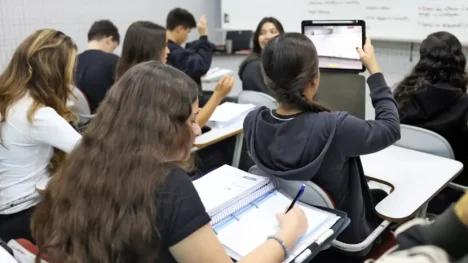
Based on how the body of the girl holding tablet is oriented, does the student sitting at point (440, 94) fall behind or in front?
in front

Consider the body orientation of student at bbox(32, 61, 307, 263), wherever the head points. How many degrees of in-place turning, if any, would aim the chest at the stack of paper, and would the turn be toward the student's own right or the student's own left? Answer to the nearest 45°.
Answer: approximately 45° to the student's own left

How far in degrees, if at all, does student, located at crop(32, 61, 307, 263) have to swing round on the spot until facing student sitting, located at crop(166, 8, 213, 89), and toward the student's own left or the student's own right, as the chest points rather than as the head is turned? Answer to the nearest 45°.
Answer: approximately 45° to the student's own left

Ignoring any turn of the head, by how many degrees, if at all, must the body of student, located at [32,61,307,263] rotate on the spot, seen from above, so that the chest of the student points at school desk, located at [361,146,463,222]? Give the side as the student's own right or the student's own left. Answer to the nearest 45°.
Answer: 0° — they already face it

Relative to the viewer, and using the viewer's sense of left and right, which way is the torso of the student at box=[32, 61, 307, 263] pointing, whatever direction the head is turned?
facing away from the viewer and to the right of the viewer

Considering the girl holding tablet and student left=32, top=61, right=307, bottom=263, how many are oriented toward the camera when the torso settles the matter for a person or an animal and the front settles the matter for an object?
0

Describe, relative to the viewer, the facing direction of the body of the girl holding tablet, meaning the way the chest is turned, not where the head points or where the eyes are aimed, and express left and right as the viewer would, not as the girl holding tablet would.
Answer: facing away from the viewer and to the right of the viewer

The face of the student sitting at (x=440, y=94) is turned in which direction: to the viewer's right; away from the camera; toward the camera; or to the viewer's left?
away from the camera

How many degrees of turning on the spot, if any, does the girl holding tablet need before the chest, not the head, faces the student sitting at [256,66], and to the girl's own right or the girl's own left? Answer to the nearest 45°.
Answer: approximately 45° to the girl's own left
